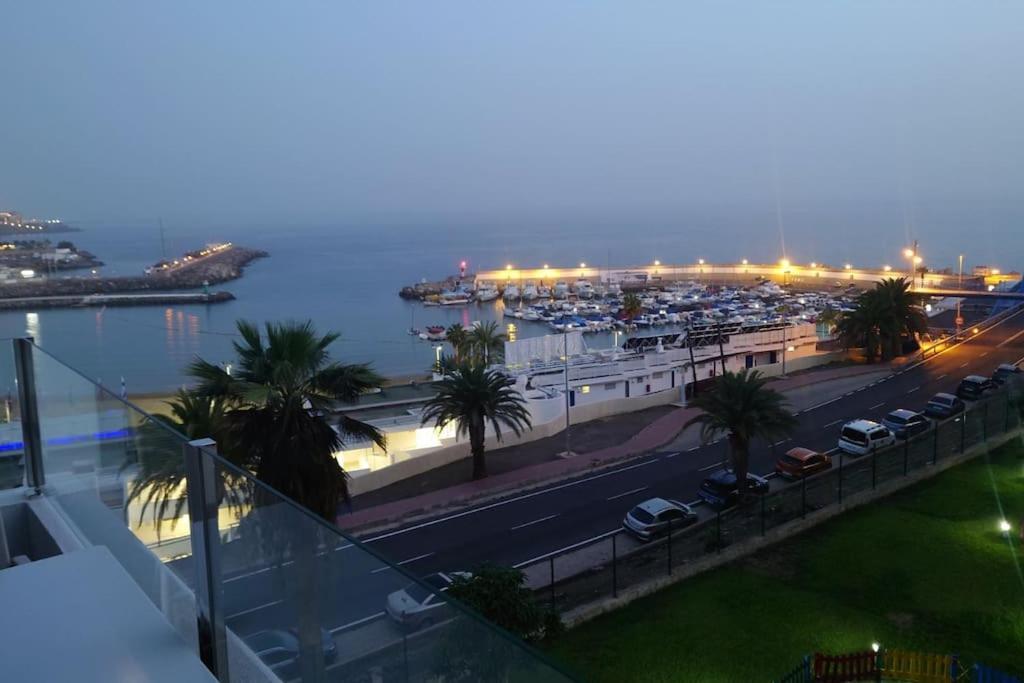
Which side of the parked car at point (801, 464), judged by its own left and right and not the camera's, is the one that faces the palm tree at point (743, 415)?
back

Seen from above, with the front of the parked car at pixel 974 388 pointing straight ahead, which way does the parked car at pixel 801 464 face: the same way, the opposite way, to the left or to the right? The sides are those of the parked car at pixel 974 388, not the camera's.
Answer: the same way

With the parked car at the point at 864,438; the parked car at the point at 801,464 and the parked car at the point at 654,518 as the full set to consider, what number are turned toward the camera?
0

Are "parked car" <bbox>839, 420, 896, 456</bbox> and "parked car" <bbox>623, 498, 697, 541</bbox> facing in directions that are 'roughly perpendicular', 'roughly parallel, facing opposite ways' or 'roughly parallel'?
roughly parallel

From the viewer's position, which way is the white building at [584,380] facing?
facing the viewer and to the right of the viewer

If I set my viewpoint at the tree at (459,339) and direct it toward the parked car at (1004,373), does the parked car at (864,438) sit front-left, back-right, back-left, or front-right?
front-right

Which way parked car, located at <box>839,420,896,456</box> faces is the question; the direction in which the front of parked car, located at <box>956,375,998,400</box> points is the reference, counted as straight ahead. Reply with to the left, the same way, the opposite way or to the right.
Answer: the same way

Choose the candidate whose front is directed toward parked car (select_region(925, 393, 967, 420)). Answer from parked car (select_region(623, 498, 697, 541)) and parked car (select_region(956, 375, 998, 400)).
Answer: parked car (select_region(623, 498, 697, 541))

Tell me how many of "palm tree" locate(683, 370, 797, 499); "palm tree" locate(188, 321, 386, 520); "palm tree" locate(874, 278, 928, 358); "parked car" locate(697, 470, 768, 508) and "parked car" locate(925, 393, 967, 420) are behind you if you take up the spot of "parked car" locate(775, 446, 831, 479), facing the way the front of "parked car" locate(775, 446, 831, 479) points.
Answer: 3

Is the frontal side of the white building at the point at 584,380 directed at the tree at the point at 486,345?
no

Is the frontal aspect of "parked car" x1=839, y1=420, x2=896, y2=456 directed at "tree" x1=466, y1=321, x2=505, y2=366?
no
